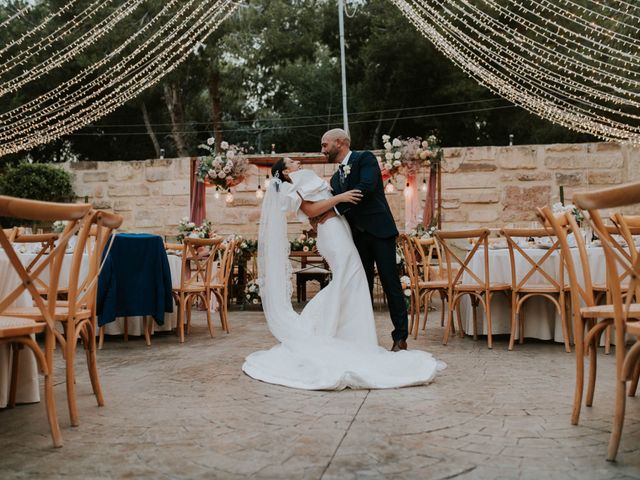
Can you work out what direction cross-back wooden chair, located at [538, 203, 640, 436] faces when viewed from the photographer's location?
facing to the right of the viewer

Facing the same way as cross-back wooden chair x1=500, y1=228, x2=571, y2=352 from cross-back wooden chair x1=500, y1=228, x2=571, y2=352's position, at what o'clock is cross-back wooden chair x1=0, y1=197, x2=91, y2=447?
cross-back wooden chair x1=0, y1=197, x2=91, y2=447 is roughly at 7 o'clock from cross-back wooden chair x1=500, y1=228, x2=571, y2=352.

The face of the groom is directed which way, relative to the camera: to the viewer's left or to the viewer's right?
to the viewer's left

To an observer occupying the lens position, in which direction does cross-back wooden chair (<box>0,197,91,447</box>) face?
facing away from the viewer and to the left of the viewer

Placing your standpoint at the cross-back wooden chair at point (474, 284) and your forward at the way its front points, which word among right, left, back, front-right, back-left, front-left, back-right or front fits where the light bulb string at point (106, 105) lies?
left

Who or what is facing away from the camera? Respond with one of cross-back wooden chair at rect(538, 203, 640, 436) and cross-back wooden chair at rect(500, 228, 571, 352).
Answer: cross-back wooden chair at rect(500, 228, 571, 352)

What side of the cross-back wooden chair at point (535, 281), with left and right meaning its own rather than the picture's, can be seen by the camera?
back

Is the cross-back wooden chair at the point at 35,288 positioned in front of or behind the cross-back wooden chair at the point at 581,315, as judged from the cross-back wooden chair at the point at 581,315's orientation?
behind

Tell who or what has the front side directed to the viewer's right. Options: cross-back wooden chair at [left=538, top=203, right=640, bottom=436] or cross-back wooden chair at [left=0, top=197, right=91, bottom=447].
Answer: cross-back wooden chair at [left=538, top=203, right=640, bottom=436]
